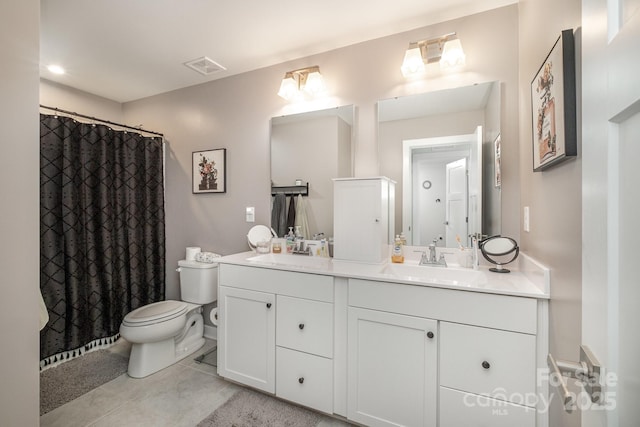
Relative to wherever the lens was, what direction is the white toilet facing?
facing the viewer and to the left of the viewer

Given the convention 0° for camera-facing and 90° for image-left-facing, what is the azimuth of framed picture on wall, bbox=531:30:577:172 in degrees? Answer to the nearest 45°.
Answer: approximately 90°

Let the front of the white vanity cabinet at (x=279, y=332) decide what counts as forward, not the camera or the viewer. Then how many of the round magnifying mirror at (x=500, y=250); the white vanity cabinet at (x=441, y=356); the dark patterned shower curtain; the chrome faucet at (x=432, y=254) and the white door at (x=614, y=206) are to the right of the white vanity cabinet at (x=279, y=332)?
1

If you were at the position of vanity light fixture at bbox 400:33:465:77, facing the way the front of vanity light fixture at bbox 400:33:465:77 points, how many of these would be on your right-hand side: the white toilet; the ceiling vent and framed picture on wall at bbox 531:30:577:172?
2

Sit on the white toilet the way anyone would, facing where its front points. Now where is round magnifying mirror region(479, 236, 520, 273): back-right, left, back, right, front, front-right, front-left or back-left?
left

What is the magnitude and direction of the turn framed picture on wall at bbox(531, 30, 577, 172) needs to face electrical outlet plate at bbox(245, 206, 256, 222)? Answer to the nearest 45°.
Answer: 0° — it already faces it

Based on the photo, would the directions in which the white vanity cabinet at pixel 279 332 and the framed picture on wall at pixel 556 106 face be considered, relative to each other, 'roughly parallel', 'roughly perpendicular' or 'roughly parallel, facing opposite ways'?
roughly perpendicular

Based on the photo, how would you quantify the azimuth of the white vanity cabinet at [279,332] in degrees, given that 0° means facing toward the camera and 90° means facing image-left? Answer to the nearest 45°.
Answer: approximately 45°

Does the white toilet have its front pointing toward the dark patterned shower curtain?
no

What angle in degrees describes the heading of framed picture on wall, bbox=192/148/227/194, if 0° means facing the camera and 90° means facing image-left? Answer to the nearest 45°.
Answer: approximately 45°

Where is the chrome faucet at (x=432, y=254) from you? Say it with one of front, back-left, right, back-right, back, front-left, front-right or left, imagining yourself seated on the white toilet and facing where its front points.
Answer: left

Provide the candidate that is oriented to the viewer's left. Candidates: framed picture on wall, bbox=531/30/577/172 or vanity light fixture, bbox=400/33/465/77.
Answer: the framed picture on wall

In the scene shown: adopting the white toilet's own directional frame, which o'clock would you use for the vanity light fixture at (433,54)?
The vanity light fixture is roughly at 9 o'clock from the white toilet.

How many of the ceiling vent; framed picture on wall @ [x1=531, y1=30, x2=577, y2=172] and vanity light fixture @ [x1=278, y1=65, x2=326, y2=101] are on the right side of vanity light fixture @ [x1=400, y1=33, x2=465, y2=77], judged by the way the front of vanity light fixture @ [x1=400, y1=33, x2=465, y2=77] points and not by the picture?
2

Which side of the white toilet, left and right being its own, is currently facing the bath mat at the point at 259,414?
left

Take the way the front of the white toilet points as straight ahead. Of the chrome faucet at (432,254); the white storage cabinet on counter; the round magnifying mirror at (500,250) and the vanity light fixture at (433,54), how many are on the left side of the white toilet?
4

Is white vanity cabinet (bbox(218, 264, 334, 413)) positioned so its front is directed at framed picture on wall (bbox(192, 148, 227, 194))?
no

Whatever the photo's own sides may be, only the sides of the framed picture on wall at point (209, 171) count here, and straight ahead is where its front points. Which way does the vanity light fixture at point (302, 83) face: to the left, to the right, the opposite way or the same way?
the same way

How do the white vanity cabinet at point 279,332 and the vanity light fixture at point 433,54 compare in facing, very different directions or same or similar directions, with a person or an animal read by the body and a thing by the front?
same or similar directions
